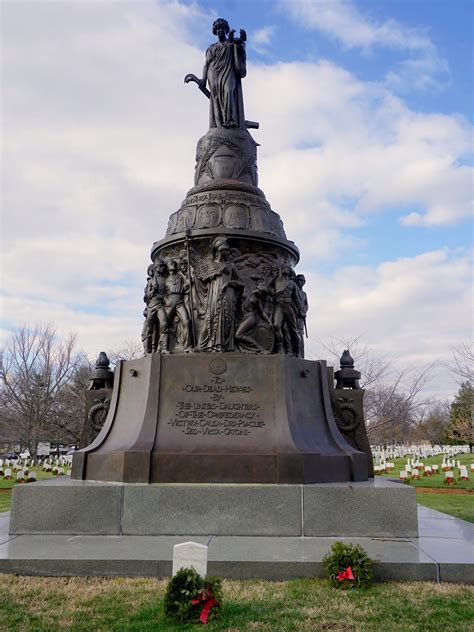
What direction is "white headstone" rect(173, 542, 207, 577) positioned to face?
toward the camera

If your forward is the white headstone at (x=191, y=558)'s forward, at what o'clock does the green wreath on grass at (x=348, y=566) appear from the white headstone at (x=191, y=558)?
The green wreath on grass is roughly at 8 o'clock from the white headstone.
